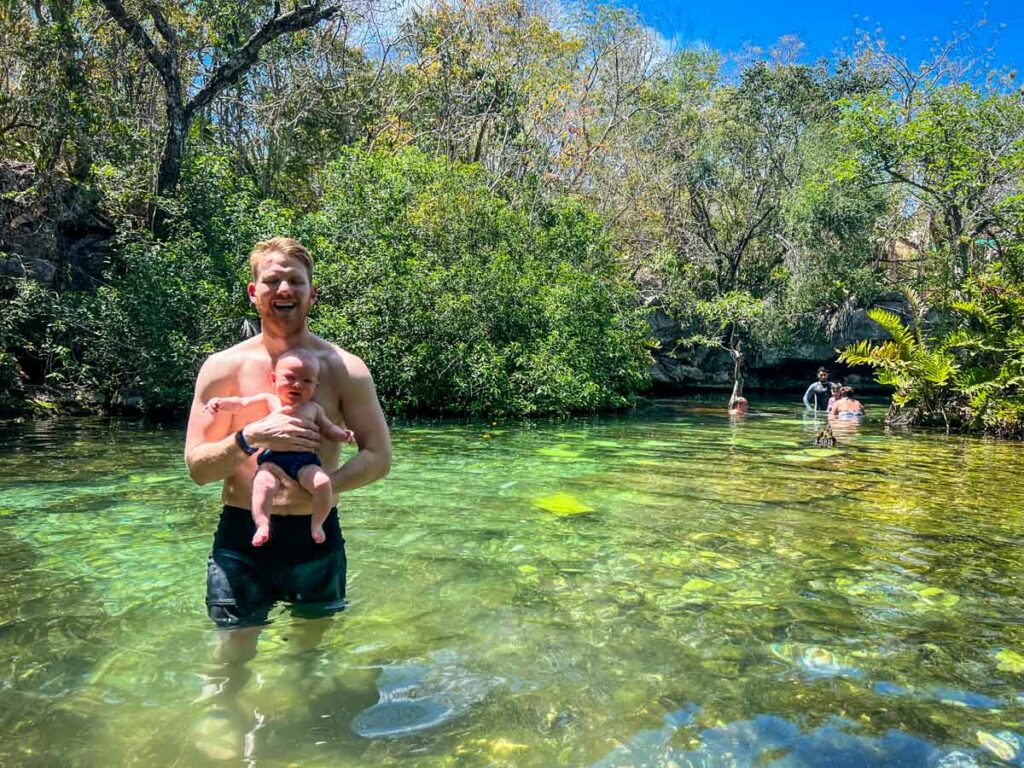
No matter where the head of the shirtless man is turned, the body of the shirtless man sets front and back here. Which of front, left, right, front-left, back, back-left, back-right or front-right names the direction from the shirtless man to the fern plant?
back-left

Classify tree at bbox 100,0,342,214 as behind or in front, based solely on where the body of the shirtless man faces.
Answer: behind

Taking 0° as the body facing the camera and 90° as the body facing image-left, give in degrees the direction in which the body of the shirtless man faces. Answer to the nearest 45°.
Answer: approximately 0°

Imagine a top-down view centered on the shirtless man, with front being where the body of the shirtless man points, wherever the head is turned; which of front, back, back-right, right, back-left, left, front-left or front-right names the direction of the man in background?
back-left

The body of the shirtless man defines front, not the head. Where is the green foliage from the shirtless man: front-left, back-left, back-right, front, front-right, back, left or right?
back-left
